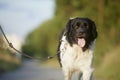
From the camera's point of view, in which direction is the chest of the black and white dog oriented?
toward the camera
